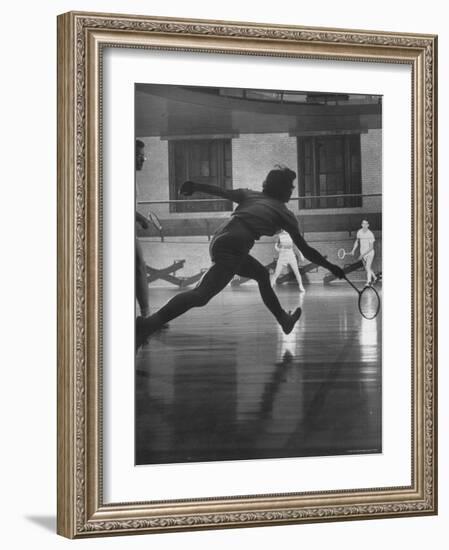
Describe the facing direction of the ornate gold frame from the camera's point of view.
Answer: facing the viewer and to the right of the viewer
